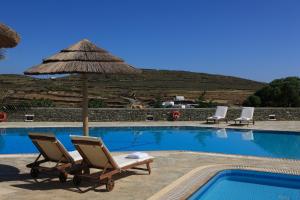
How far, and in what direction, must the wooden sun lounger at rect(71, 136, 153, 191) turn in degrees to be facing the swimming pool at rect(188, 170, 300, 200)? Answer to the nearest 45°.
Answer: approximately 45° to its right

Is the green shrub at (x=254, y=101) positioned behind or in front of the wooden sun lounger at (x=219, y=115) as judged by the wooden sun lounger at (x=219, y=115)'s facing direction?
behind

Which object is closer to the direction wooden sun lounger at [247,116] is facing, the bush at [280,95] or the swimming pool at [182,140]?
the swimming pool

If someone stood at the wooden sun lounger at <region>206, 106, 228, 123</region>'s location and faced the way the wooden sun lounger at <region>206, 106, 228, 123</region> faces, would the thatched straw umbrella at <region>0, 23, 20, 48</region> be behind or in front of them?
in front

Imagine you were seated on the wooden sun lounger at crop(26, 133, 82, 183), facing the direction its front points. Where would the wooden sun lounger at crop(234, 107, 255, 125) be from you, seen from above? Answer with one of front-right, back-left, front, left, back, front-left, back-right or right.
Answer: front

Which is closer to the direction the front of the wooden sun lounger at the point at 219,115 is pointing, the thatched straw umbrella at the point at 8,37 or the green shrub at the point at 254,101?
the thatched straw umbrella

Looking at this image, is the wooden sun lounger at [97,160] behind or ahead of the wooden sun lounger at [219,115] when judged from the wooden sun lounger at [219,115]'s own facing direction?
ahead

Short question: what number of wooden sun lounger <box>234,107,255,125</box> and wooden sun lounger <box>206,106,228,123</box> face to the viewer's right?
0

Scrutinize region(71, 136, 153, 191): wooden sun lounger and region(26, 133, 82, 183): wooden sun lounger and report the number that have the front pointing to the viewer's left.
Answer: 0

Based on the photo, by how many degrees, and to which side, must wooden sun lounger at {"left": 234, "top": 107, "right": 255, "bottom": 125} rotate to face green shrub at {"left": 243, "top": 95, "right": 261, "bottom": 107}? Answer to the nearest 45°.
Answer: approximately 135° to its right

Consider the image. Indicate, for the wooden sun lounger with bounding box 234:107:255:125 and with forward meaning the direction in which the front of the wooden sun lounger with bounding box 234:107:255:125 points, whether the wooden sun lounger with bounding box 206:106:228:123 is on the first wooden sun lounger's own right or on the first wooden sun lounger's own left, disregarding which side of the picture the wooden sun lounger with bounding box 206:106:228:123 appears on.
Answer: on the first wooden sun lounger's own right
